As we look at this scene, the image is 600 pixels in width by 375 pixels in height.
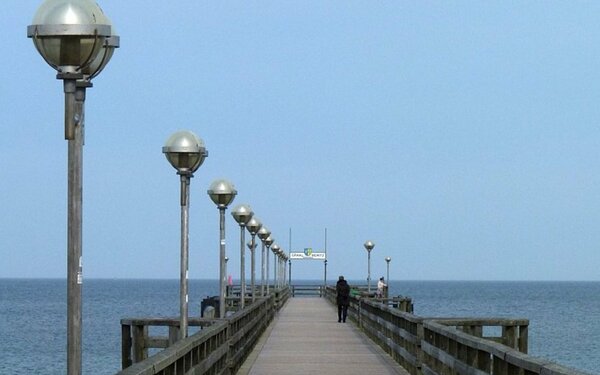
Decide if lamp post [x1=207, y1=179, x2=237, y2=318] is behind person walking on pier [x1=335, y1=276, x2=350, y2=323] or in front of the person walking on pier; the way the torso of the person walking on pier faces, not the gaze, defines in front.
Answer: behind

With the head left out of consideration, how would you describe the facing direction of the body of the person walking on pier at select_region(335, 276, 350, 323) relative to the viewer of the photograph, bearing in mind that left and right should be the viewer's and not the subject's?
facing away from the viewer

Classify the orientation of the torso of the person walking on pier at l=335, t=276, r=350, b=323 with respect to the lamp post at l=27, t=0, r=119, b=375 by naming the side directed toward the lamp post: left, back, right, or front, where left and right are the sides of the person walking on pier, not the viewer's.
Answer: back

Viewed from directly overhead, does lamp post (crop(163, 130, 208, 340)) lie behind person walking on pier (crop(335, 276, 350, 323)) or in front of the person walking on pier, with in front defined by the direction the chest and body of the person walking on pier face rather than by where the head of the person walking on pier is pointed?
behind
